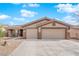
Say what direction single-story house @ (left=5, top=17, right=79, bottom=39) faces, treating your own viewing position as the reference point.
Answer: facing the viewer
